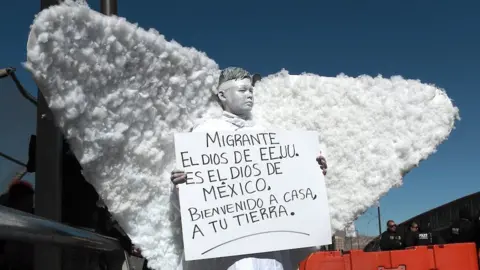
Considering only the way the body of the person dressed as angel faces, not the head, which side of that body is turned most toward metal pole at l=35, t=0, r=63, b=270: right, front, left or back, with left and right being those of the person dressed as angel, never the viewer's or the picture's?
right

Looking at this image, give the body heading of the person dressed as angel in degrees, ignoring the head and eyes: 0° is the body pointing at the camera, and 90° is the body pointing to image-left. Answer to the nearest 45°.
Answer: approximately 315°

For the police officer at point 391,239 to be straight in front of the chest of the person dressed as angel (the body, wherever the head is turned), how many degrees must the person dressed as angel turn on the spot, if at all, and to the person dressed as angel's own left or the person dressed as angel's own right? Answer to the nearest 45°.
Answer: approximately 135° to the person dressed as angel's own left

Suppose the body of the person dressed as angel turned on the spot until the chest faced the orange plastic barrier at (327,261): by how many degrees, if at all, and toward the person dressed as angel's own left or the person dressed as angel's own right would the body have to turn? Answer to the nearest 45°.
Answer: approximately 135° to the person dressed as angel's own left

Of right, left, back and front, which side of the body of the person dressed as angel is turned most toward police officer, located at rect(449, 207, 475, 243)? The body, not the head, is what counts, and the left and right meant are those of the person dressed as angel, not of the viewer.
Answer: left
